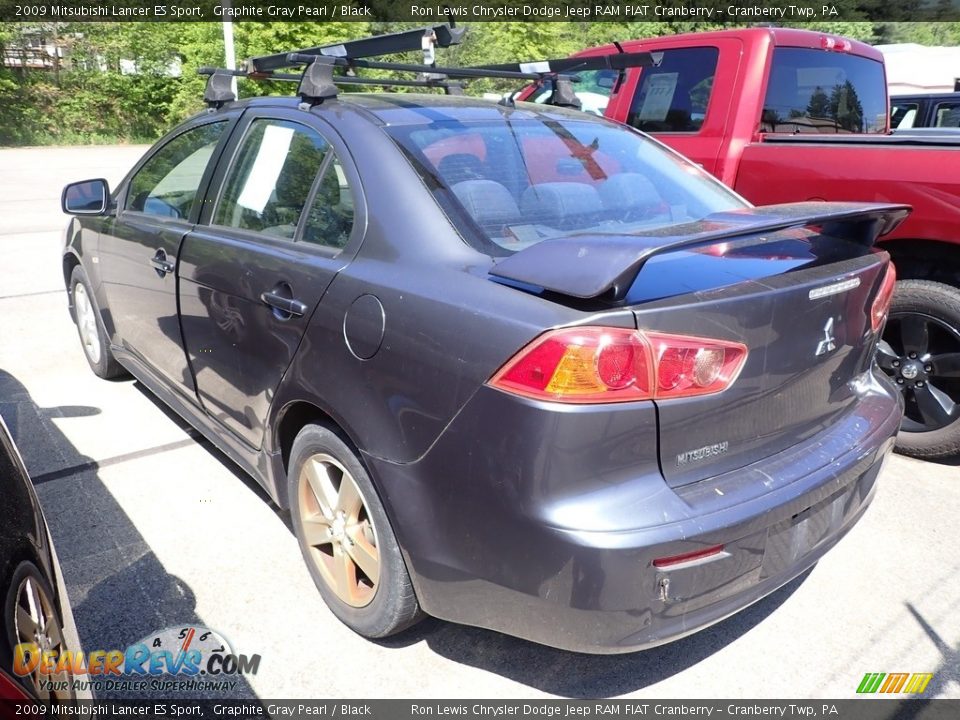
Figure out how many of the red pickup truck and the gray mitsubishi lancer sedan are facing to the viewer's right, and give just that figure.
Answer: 0

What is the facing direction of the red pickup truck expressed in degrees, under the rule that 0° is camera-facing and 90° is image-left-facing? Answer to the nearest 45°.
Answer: approximately 135°

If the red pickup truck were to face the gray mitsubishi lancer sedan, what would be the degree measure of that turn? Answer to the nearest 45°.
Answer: approximately 135° to its left

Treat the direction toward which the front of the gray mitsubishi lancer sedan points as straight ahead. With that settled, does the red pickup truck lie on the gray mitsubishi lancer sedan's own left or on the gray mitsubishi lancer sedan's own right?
on the gray mitsubishi lancer sedan's own right

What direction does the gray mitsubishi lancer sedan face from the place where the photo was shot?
facing away from the viewer and to the left of the viewer

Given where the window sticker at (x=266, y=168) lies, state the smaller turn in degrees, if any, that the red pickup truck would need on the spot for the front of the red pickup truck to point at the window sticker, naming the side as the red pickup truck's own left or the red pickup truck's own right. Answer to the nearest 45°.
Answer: approximately 90° to the red pickup truck's own left

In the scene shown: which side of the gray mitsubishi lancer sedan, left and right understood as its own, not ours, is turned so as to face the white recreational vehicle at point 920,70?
right

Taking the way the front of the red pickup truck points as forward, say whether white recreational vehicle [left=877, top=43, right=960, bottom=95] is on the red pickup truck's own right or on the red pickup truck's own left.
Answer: on the red pickup truck's own right
